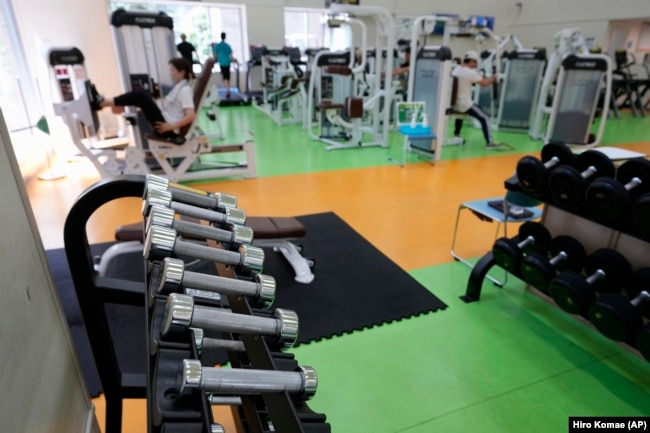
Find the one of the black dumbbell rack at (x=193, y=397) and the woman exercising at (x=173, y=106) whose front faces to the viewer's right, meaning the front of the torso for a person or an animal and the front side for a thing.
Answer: the black dumbbell rack

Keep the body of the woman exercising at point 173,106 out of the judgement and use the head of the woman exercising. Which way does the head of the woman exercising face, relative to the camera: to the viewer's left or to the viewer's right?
to the viewer's left

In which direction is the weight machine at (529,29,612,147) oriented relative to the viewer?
toward the camera

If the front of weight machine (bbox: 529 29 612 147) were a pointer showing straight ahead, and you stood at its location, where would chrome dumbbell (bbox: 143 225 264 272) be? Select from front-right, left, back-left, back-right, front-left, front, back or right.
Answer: front

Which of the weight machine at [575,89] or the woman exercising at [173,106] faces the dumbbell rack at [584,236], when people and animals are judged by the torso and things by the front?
the weight machine

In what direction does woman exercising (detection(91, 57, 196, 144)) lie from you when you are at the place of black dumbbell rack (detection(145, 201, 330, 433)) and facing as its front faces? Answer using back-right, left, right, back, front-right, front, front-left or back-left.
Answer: left

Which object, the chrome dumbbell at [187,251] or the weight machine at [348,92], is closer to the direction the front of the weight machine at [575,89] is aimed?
the chrome dumbbell

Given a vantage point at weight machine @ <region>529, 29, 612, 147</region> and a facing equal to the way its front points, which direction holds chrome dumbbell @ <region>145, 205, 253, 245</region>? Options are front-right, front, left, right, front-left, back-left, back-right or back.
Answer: front

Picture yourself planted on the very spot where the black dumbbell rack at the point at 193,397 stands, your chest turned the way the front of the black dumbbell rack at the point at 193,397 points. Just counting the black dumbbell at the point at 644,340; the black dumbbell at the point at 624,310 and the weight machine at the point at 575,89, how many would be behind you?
0

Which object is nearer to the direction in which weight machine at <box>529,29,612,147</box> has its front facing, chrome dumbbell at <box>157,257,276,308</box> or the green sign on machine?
the chrome dumbbell

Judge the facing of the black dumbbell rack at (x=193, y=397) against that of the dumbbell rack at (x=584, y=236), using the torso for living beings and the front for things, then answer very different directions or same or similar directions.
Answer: very different directions

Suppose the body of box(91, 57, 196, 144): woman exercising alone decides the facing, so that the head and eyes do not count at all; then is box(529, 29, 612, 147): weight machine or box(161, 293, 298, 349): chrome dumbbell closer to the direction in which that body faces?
the chrome dumbbell

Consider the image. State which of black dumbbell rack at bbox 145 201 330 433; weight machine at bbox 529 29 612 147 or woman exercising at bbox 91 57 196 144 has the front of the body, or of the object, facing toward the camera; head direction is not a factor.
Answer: the weight machine

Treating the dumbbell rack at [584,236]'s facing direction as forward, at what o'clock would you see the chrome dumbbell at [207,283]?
The chrome dumbbell is roughly at 11 o'clock from the dumbbell rack.

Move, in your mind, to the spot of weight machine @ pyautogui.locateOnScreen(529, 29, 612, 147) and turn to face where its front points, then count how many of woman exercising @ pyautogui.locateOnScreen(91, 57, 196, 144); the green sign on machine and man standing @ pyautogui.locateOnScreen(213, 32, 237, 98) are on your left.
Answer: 0

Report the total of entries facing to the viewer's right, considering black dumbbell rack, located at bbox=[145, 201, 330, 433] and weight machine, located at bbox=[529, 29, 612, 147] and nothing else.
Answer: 1

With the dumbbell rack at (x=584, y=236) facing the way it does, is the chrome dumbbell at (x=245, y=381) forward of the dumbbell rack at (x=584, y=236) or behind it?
forward

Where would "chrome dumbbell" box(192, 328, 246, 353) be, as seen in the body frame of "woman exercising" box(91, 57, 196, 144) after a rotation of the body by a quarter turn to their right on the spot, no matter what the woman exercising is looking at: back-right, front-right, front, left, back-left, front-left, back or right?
back

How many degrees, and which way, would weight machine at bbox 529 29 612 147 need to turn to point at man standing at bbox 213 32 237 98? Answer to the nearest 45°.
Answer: approximately 90° to its right

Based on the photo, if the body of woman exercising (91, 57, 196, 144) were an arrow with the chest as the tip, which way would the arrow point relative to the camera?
to the viewer's left

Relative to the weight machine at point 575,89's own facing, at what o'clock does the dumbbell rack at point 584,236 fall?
The dumbbell rack is roughly at 12 o'clock from the weight machine.

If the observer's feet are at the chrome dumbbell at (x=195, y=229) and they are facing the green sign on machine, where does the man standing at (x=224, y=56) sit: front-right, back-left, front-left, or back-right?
front-left

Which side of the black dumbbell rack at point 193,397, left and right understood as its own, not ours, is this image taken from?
right

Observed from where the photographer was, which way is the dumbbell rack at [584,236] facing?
facing the viewer and to the left of the viewer

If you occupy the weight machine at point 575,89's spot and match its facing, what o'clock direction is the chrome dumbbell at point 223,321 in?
The chrome dumbbell is roughly at 12 o'clock from the weight machine.
